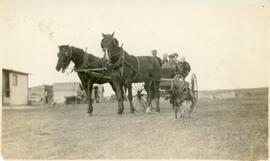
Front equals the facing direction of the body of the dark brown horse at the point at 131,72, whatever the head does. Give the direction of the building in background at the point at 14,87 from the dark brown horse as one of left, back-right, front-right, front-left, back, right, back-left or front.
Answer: front-right

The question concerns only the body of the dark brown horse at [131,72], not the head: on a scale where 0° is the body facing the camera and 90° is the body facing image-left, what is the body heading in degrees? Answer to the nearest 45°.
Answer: approximately 45°

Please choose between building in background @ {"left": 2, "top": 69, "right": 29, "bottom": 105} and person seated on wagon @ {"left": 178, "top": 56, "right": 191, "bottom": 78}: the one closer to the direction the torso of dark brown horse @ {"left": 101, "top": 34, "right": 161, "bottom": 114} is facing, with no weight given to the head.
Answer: the building in background

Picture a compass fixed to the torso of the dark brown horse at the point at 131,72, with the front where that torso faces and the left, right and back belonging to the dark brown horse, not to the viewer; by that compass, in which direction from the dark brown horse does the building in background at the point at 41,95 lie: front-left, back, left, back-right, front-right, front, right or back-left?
front-right
